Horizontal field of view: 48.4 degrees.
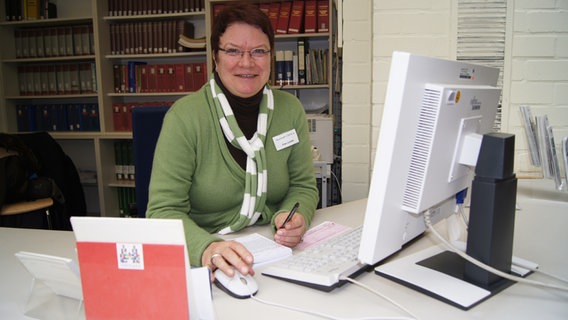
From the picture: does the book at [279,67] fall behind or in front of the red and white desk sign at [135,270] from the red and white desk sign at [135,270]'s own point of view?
behind

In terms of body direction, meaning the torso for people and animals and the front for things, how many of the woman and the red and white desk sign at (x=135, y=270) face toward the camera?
2

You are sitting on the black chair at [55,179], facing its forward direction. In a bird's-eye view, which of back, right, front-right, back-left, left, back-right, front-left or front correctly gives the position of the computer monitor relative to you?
left

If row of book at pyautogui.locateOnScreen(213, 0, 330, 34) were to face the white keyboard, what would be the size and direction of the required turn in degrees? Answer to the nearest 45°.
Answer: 0° — it already faces it

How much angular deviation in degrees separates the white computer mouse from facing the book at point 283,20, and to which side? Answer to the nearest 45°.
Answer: approximately 135° to its left

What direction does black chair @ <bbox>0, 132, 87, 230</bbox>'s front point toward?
to the viewer's left

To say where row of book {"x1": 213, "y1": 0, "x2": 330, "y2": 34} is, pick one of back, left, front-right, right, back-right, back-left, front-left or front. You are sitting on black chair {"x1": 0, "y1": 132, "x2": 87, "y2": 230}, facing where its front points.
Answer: back
